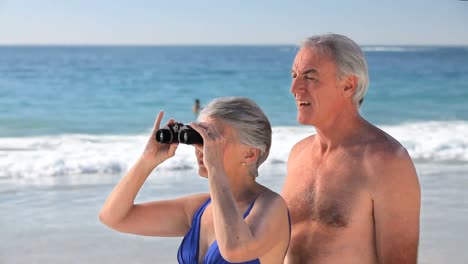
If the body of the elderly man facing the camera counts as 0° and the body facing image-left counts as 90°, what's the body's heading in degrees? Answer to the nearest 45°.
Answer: approximately 45°

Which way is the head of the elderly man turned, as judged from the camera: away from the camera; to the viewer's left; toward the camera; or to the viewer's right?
to the viewer's left

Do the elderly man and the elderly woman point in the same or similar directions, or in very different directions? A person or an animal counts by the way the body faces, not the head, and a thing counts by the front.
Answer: same or similar directions

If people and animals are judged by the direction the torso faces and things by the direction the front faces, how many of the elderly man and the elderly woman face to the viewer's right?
0

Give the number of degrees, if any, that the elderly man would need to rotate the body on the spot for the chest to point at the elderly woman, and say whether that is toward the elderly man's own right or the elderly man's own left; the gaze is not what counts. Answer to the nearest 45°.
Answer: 0° — they already face them
